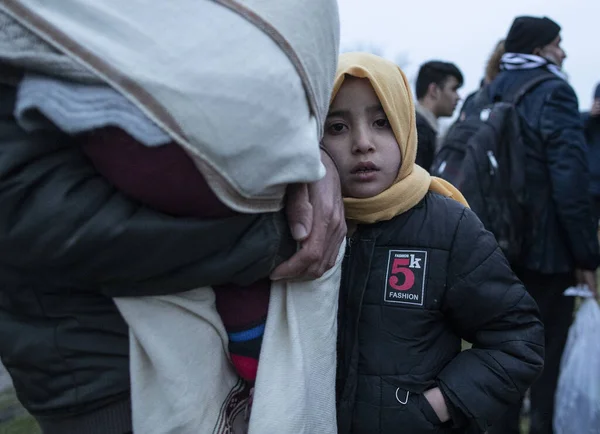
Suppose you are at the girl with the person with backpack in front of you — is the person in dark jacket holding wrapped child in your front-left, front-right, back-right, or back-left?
back-left

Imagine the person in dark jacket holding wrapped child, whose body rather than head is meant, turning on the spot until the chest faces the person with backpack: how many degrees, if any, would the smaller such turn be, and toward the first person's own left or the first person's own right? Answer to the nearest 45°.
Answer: approximately 45° to the first person's own left

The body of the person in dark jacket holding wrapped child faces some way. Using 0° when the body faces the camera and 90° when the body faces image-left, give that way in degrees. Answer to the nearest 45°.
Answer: approximately 270°

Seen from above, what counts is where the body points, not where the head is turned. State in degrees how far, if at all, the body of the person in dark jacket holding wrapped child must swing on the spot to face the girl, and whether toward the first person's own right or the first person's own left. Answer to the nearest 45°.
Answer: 0° — they already face them
